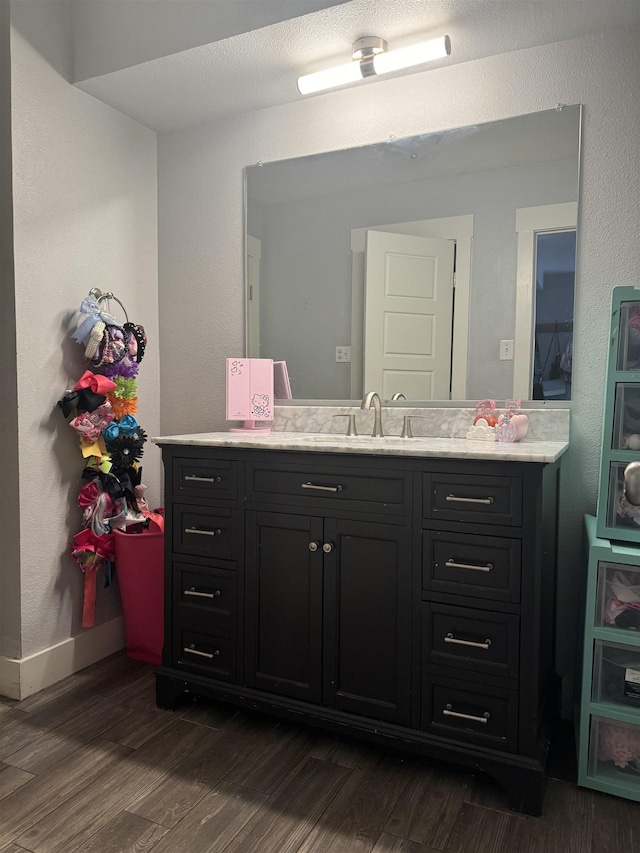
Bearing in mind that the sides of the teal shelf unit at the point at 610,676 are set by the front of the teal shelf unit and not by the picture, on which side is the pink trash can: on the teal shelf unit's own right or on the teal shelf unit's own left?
on the teal shelf unit's own right

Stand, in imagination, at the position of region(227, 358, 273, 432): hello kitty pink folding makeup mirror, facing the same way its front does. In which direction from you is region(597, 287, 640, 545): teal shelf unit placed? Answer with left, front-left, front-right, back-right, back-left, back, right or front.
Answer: front-left

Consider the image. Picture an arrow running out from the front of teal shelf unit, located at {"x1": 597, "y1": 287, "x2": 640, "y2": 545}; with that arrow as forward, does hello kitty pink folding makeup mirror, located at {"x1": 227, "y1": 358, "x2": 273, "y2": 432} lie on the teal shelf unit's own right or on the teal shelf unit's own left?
on the teal shelf unit's own right

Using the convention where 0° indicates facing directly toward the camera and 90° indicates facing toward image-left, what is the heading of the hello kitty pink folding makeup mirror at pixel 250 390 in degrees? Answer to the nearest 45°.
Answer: approximately 0°

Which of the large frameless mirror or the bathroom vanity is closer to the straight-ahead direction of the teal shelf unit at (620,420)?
the bathroom vanity

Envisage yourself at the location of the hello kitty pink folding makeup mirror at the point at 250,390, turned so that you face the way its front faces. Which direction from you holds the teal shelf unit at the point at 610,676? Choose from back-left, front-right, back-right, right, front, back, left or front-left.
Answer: front-left
